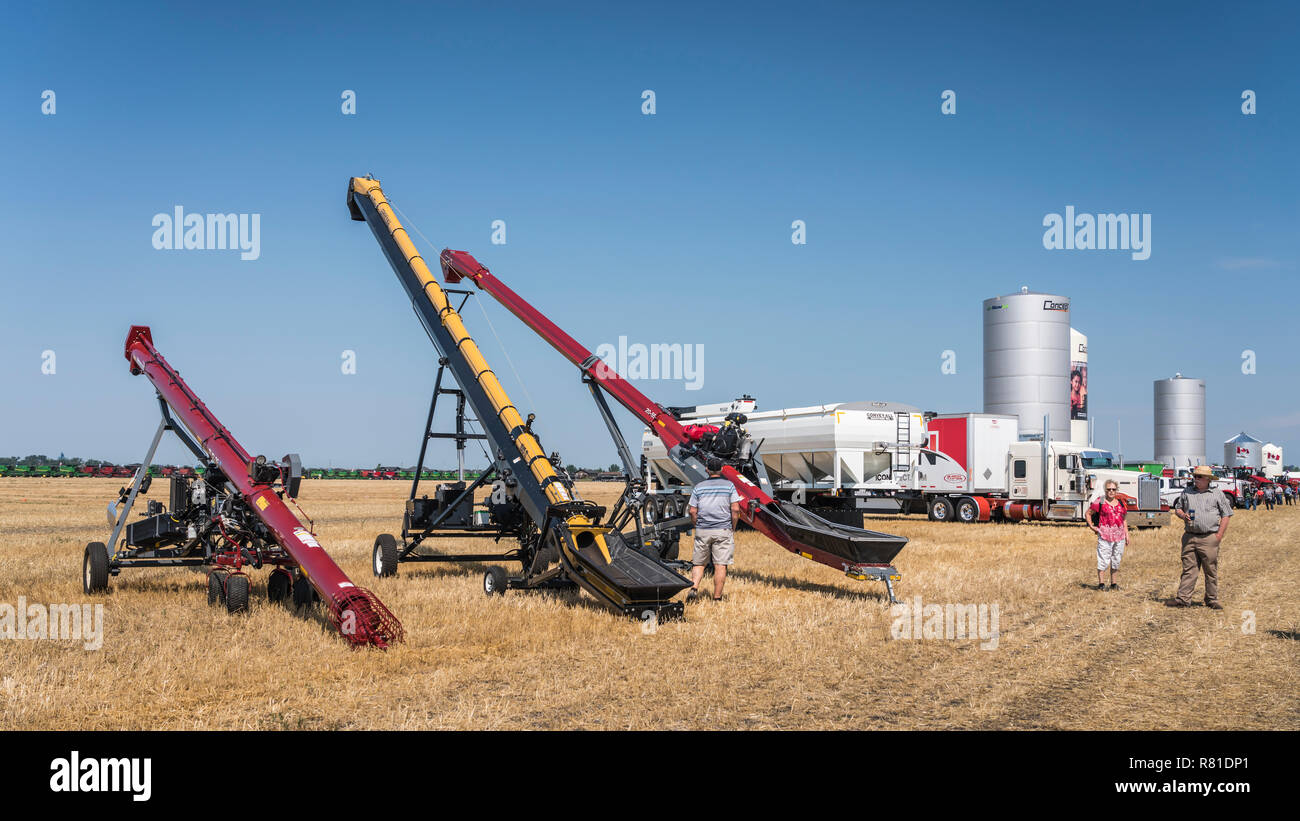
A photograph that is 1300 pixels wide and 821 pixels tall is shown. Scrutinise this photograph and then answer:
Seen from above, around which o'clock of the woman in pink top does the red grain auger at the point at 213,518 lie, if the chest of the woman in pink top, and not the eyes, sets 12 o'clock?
The red grain auger is roughly at 2 o'clock from the woman in pink top.

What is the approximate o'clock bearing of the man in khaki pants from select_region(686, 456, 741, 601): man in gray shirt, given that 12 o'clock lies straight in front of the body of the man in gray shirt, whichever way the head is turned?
The man in khaki pants is roughly at 3 o'clock from the man in gray shirt.

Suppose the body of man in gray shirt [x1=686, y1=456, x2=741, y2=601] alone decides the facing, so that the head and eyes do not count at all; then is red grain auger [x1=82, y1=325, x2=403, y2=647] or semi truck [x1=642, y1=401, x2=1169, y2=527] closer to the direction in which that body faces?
the semi truck

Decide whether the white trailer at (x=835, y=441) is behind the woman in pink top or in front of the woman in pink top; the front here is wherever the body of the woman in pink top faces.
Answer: behind

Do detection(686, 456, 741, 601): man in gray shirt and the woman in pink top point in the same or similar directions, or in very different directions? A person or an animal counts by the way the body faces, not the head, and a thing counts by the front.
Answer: very different directions

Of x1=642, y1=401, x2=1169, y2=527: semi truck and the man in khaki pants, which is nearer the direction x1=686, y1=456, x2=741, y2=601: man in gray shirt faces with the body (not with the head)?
the semi truck

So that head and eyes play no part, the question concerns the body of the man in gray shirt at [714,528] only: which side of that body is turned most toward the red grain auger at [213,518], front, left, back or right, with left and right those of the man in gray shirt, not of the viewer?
left

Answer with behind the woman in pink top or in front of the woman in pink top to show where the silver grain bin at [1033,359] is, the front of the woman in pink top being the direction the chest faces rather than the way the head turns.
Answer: behind

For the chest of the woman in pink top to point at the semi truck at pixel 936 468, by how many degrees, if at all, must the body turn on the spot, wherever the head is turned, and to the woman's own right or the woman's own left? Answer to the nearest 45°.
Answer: approximately 180°

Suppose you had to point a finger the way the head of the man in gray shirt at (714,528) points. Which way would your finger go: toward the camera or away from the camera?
away from the camera

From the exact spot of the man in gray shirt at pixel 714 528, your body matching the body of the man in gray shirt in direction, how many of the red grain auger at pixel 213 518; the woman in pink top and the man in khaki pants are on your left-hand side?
1

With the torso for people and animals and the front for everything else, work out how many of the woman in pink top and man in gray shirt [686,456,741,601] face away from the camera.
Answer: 1

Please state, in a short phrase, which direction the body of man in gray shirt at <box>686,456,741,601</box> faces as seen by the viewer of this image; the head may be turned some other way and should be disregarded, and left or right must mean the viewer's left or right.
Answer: facing away from the viewer

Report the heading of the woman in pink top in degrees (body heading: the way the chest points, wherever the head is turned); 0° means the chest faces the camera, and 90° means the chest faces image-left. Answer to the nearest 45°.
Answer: approximately 0°
